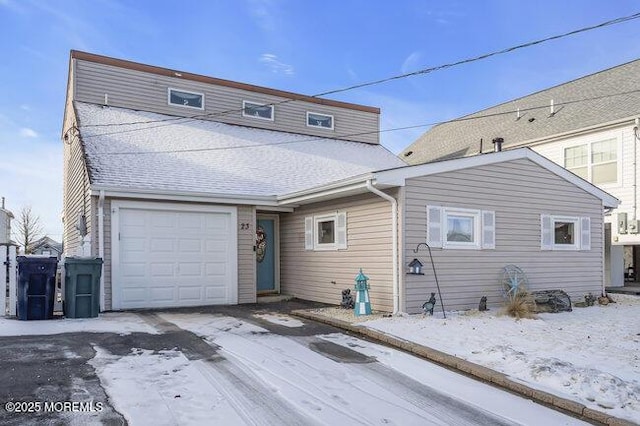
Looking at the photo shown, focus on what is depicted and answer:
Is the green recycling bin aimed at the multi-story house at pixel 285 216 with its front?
no

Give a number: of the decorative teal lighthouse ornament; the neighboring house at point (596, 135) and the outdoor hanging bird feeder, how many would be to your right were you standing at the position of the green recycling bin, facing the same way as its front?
0

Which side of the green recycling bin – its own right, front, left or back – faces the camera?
front

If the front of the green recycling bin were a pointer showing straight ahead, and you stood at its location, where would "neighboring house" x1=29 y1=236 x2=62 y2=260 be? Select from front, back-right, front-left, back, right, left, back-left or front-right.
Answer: back

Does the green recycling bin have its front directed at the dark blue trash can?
no

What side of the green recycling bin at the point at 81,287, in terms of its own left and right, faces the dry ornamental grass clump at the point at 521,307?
left

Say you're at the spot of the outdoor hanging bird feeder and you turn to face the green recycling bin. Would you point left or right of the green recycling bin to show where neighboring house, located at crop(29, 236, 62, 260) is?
right

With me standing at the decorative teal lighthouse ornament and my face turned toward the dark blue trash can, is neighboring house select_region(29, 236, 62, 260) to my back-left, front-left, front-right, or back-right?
front-right

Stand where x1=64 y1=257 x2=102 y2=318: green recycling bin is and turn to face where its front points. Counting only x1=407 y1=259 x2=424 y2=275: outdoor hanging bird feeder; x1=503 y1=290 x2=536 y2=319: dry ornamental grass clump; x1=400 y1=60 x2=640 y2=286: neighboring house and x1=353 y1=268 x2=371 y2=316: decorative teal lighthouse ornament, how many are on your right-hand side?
0

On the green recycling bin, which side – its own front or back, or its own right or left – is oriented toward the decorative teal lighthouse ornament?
left
